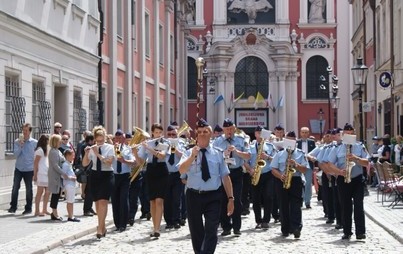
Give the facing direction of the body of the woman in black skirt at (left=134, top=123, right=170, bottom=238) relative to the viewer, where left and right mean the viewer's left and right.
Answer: facing the viewer

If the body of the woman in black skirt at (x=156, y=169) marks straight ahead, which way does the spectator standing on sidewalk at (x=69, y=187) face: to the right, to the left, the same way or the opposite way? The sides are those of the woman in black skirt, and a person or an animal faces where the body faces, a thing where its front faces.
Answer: to the left

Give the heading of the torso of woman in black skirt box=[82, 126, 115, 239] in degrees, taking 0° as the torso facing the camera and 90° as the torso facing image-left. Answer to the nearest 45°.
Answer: approximately 0°

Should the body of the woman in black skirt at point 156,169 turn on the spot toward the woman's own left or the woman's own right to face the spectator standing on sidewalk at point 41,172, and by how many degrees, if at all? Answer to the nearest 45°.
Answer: approximately 135° to the woman's own right

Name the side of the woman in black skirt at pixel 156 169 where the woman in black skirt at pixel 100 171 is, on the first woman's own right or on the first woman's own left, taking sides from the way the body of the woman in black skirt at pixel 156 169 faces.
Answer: on the first woman's own right

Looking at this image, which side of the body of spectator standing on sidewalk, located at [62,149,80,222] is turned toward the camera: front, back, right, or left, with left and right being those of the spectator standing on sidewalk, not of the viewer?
right

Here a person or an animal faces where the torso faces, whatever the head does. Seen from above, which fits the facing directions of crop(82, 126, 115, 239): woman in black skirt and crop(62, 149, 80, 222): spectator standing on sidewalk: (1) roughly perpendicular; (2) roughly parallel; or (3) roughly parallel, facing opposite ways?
roughly perpendicular

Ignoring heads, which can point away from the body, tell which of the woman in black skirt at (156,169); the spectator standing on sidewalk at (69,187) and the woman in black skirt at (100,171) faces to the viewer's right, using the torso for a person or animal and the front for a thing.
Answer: the spectator standing on sidewalk
